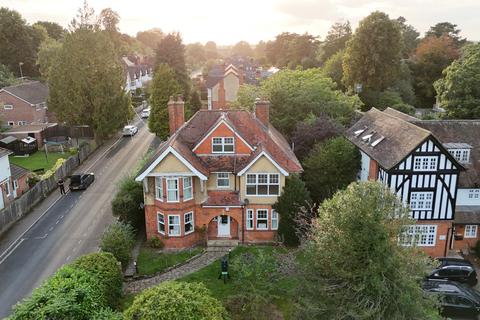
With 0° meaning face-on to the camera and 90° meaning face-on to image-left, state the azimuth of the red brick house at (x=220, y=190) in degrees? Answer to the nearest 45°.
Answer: approximately 0°

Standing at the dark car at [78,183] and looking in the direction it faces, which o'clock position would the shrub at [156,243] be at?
The shrub is roughly at 4 o'clock from the dark car.

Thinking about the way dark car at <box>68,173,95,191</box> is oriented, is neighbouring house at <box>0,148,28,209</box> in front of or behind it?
behind

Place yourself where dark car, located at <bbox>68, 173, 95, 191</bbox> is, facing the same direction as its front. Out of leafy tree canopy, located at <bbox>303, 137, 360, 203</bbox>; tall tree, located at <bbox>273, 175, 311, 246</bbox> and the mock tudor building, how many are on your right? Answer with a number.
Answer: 3

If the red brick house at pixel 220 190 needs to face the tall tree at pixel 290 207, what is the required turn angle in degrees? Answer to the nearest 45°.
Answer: approximately 90° to its left

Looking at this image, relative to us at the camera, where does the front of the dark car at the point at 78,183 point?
facing away from the viewer and to the right of the viewer

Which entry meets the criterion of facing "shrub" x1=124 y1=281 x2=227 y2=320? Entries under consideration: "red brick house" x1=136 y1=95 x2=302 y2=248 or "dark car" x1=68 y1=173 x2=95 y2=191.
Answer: the red brick house

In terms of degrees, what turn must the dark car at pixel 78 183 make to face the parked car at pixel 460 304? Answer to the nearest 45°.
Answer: approximately 90° to its right

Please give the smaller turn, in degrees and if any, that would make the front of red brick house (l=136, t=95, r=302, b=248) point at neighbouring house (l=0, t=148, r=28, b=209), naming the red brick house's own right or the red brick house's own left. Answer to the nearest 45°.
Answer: approximately 90° to the red brick house's own right

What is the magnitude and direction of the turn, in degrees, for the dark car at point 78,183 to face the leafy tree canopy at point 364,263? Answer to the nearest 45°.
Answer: approximately 135° to its right

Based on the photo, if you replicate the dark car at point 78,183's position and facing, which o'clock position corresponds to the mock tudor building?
The mock tudor building is roughly at 3 o'clock from the dark car.

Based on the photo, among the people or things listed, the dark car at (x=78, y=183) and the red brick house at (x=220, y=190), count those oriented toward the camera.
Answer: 1

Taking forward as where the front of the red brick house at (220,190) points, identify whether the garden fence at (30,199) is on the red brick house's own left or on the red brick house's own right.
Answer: on the red brick house's own right

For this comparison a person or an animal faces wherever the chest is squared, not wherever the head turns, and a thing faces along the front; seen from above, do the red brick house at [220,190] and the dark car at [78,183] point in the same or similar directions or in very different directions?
very different directions
